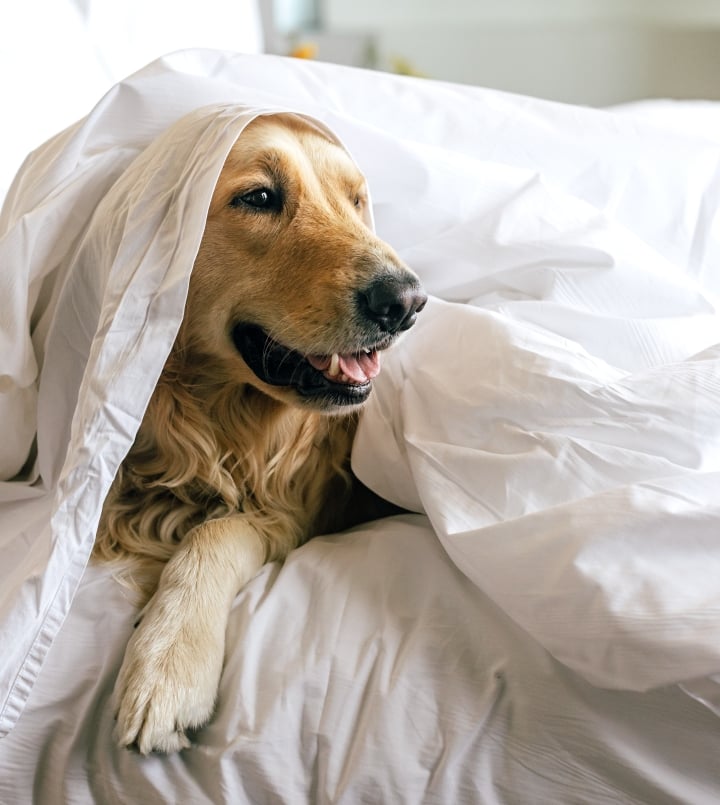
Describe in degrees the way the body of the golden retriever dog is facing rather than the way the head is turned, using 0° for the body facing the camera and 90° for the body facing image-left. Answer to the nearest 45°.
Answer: approximately 315°
